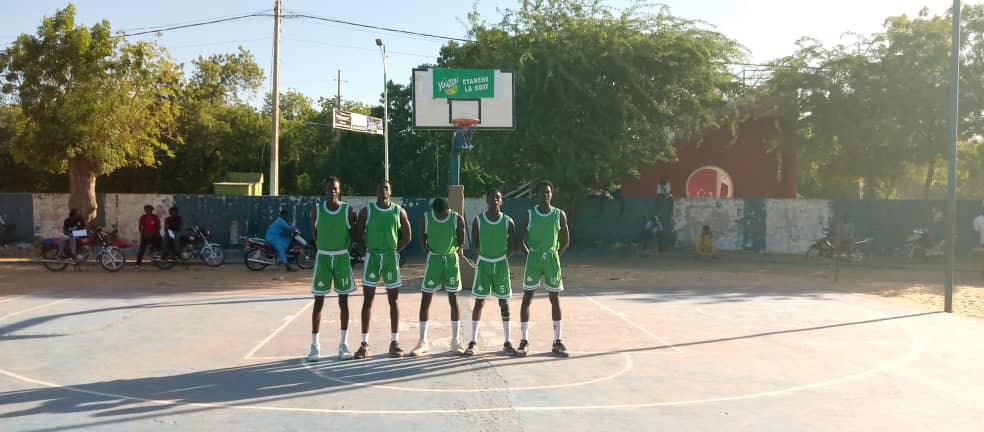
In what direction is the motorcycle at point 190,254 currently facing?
to the viewer's right

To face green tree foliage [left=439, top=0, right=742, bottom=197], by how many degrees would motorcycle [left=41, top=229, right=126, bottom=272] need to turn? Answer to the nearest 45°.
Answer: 0° — it already faces it

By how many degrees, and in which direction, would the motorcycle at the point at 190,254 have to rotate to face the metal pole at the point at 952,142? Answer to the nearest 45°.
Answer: approximately 45° to its right

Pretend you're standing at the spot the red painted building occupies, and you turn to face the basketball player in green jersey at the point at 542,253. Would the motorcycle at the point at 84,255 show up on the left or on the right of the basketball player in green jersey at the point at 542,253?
right

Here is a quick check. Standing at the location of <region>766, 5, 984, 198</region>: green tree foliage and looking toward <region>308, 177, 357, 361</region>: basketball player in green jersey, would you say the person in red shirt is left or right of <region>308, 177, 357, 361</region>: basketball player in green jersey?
right

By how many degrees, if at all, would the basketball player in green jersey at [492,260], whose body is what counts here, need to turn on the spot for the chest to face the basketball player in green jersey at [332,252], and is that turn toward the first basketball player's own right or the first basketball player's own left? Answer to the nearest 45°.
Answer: approximately 90° to the first basketball player's own right

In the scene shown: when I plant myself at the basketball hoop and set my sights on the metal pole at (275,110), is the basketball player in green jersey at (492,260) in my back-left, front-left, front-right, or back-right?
back-left

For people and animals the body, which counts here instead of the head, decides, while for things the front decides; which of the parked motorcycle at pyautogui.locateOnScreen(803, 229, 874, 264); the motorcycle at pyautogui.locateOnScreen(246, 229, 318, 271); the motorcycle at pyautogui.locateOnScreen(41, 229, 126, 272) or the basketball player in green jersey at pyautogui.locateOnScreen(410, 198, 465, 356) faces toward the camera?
the basketball player in green jersey

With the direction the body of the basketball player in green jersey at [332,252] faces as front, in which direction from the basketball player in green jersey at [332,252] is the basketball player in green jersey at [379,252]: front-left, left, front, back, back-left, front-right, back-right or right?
left

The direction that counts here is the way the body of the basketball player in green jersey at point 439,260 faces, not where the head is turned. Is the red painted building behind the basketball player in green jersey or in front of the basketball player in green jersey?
behind
